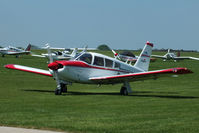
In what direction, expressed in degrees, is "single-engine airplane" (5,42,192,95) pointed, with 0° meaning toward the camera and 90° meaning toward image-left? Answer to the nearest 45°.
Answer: approximately 45°
